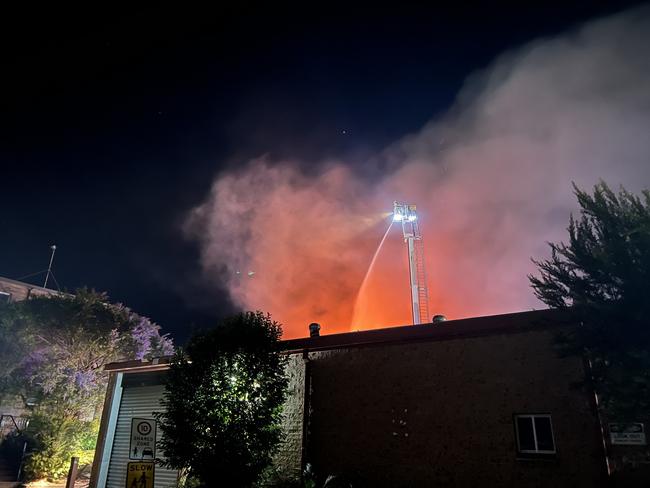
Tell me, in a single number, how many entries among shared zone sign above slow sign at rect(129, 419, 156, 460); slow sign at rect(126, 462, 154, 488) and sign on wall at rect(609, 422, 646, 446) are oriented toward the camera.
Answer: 3

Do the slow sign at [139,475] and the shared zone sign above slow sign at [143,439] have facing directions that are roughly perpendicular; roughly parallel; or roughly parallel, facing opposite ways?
roughly parallel

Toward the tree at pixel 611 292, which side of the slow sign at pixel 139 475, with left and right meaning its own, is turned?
left

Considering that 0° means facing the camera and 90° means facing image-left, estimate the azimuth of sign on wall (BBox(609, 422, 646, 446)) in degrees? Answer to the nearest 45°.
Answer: approximately 0°

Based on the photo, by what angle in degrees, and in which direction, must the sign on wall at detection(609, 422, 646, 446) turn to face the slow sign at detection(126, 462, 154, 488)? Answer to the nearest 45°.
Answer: approximately 45° to its right

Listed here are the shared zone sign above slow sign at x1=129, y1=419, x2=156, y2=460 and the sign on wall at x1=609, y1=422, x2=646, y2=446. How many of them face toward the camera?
2

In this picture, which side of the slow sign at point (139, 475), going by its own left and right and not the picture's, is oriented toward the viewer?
front

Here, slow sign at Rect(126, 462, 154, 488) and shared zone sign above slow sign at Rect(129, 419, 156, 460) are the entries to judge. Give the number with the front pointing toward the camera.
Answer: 2

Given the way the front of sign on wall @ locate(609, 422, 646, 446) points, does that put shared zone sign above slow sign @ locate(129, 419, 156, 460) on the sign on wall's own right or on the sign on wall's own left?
on the sign on wall's own right

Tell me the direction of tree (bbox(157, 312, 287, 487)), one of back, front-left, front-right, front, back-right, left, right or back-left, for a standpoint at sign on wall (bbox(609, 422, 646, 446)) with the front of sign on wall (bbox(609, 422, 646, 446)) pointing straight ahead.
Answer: right
